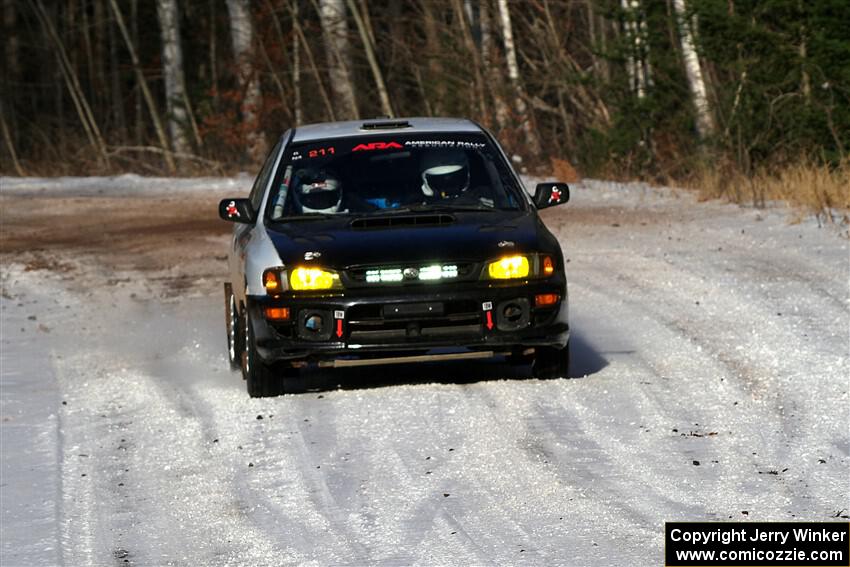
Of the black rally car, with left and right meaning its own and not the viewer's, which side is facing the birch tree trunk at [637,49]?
back

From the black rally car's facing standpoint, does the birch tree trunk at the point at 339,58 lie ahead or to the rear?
to the rear

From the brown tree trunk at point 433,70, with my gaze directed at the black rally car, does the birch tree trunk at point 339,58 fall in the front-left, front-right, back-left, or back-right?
back-right

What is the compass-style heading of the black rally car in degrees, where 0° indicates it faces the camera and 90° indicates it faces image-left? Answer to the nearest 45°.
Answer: approximately 0°

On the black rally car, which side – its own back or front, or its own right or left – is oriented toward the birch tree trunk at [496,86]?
back

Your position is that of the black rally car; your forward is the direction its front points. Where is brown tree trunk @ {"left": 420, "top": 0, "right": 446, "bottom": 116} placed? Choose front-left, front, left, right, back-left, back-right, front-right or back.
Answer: back

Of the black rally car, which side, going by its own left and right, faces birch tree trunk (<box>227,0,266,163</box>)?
back

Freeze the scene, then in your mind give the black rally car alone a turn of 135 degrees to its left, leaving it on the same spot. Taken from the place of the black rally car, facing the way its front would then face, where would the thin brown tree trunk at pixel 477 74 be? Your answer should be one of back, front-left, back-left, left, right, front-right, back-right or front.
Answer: front-left

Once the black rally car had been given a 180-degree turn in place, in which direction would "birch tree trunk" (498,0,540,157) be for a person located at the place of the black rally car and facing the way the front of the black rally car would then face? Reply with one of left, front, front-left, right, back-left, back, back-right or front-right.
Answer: front

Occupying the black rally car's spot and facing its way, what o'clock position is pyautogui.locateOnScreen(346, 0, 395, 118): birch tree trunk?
The birch tree trunk is roughly at 6 o'clock from the black rally car.
